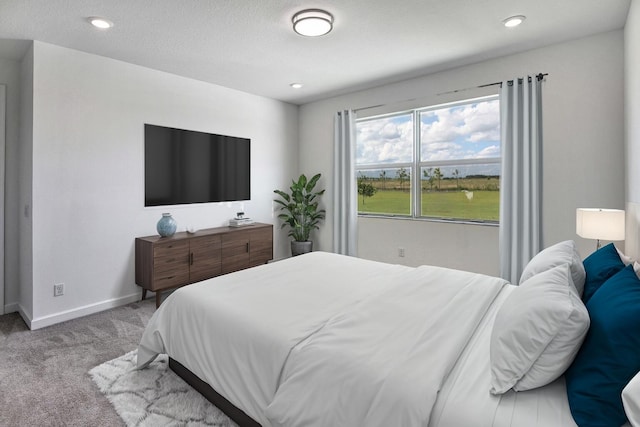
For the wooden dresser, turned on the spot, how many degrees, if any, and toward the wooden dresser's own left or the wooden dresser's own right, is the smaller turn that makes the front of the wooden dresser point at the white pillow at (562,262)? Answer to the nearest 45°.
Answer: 0° — it already faces it

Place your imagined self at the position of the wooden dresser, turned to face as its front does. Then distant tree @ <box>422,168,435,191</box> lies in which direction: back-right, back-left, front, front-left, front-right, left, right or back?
front-left

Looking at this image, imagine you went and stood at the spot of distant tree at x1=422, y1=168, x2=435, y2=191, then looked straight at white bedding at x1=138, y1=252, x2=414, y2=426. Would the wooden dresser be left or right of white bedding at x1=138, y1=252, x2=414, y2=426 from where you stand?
right

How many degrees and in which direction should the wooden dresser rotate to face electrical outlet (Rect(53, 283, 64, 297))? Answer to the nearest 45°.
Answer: approximately 135° to its right

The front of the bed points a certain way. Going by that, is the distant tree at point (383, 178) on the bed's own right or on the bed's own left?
on the bed's own right

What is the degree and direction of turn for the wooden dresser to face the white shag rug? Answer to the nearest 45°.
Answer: approximately 45° to its right

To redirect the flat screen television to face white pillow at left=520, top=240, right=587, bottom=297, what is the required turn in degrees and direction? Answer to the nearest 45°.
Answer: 0° — it already faces it

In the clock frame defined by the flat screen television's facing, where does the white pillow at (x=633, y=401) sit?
The white pillow is roughly at 1 o'clock from the flat screen television.

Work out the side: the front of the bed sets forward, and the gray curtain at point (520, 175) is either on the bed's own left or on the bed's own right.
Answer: on the bed's own right

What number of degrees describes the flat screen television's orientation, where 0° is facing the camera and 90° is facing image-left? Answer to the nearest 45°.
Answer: approximately 315°

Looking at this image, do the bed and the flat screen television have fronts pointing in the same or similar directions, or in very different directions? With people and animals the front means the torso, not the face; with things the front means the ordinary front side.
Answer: very different directions

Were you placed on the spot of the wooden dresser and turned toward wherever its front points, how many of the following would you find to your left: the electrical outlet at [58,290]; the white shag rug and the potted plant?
1

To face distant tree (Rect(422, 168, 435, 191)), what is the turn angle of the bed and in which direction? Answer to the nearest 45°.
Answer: approximately 45° to its right

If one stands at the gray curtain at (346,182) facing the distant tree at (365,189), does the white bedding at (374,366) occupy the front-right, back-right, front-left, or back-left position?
back-right

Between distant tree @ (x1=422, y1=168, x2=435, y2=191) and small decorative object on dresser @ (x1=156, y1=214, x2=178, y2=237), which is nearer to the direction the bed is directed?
the small decorative object on dresser

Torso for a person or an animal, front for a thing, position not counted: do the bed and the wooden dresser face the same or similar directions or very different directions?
very different directions

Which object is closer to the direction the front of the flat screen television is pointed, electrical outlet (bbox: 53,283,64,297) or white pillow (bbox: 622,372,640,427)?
the white pillow
